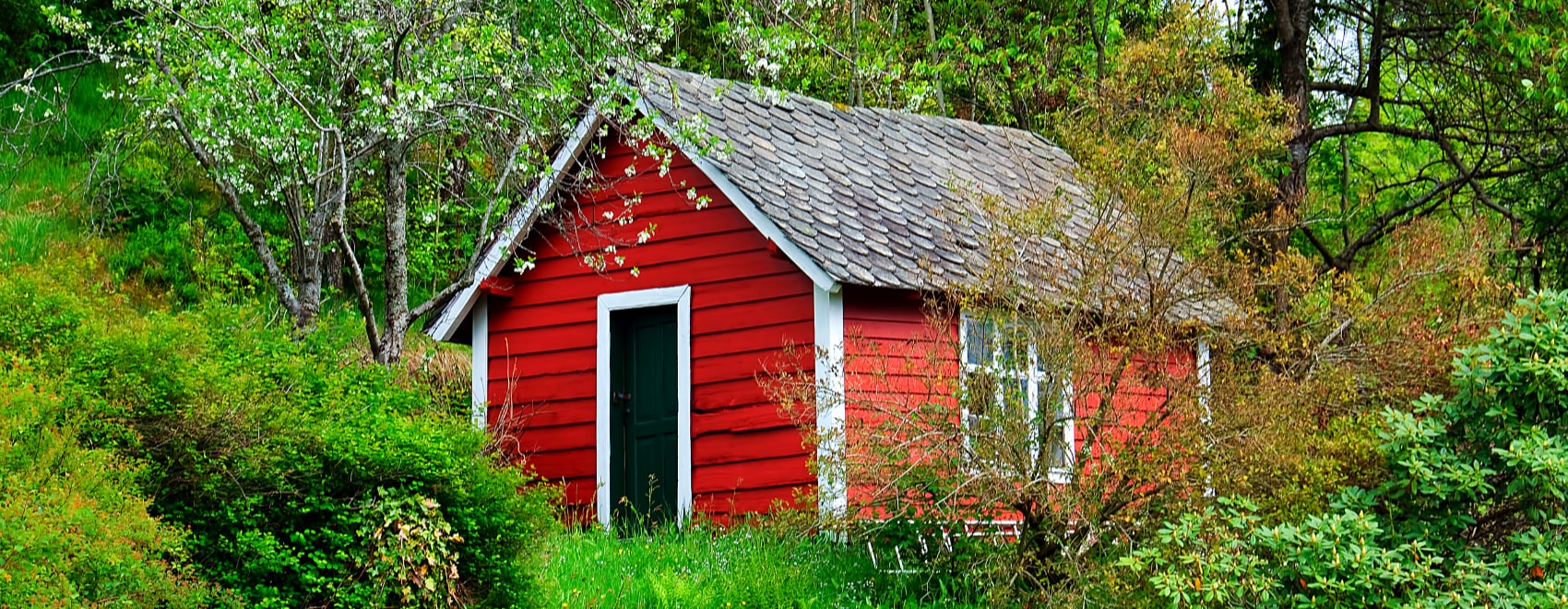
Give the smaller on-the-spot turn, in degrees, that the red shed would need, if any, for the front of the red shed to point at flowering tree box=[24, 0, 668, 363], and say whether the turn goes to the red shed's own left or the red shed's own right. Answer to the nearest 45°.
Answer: approximately 45° to the red shed's own right

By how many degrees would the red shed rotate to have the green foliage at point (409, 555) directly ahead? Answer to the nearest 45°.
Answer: approximately 45° to its left

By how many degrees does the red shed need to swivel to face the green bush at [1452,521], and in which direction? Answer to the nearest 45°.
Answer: approximately 90° to its left

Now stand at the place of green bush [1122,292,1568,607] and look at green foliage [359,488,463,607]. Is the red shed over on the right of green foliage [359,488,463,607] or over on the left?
right

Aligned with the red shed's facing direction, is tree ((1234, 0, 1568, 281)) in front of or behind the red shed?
behind

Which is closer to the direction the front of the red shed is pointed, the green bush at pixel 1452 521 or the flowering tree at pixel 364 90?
the flowering tree

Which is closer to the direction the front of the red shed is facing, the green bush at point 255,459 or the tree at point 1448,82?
the green bush

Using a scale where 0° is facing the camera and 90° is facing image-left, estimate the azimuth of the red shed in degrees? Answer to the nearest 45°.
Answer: approximately 45°
